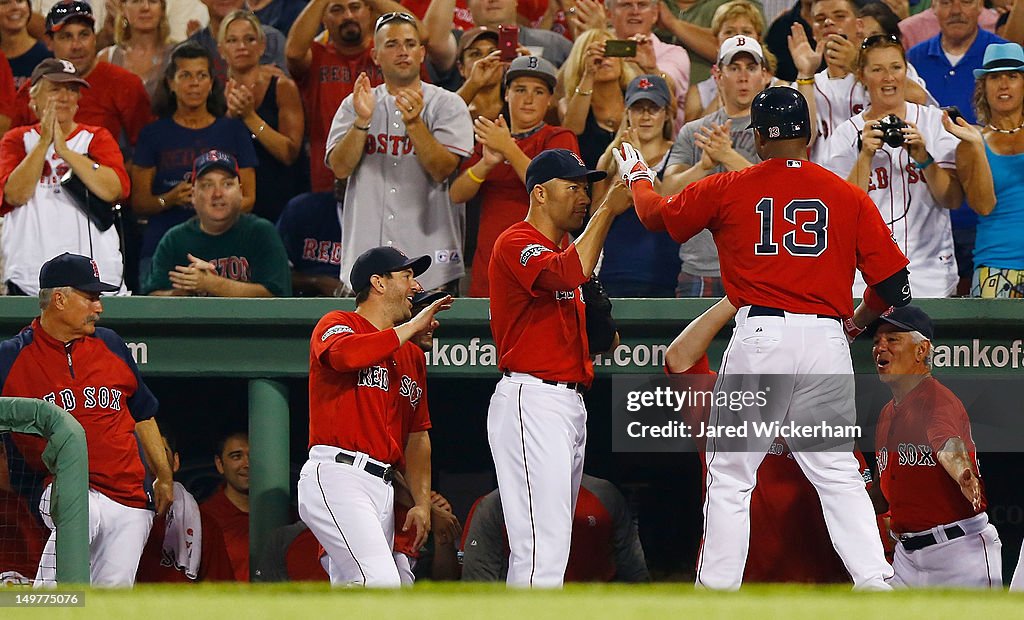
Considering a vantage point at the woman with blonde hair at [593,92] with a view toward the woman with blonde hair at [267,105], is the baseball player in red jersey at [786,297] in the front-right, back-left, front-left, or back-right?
back-left

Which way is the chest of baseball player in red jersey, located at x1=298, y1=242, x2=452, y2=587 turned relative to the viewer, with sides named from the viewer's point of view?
facing the viewer and to the right of the viewer

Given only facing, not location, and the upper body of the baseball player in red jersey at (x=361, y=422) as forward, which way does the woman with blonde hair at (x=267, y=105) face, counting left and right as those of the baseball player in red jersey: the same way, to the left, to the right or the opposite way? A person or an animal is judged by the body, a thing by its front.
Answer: to the right

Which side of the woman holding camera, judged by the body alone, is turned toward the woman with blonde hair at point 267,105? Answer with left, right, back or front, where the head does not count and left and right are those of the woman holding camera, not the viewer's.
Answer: right

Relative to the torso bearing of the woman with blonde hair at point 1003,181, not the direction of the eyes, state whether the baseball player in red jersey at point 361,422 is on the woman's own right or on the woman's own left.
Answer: on the woman's own right

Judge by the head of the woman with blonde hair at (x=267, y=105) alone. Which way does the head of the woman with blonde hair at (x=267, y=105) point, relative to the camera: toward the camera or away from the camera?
toward the camera

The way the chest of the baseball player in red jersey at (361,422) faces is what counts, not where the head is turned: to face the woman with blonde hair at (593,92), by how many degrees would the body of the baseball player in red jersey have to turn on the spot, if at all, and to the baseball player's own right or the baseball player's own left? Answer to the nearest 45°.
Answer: approximately 90° to the baseball player's own left

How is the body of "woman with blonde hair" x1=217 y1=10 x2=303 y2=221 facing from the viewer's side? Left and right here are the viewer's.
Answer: facing the viewer and to the left of the viewer

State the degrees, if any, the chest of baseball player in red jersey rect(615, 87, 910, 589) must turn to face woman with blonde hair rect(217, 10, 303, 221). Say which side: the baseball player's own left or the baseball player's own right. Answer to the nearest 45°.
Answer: approximately 45° to the baseball player's own left

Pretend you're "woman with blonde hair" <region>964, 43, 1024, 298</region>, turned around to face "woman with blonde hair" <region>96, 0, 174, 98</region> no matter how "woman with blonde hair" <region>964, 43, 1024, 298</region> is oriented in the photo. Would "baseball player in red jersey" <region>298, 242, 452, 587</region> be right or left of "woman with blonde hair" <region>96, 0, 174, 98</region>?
left

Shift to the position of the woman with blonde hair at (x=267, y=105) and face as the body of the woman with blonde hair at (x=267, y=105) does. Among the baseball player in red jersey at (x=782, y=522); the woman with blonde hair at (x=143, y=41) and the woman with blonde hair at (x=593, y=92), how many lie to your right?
1

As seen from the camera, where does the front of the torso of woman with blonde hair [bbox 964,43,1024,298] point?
toward the camera

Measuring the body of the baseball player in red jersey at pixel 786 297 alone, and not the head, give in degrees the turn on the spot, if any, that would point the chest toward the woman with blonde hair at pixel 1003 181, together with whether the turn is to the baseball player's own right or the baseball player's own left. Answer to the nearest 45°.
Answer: approximately 45° to the baseball player's own right

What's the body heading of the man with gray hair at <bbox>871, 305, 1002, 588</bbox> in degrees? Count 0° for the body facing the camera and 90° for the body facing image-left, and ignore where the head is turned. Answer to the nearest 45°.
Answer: approximately 45°

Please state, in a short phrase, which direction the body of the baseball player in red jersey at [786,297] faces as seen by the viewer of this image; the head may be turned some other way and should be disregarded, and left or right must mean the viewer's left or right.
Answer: facing away from the viewer

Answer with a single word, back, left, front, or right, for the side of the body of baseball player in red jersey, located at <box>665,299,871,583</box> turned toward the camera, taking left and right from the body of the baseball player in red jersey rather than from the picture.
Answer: front

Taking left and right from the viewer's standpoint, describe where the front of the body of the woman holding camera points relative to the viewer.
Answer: facing the viewer
